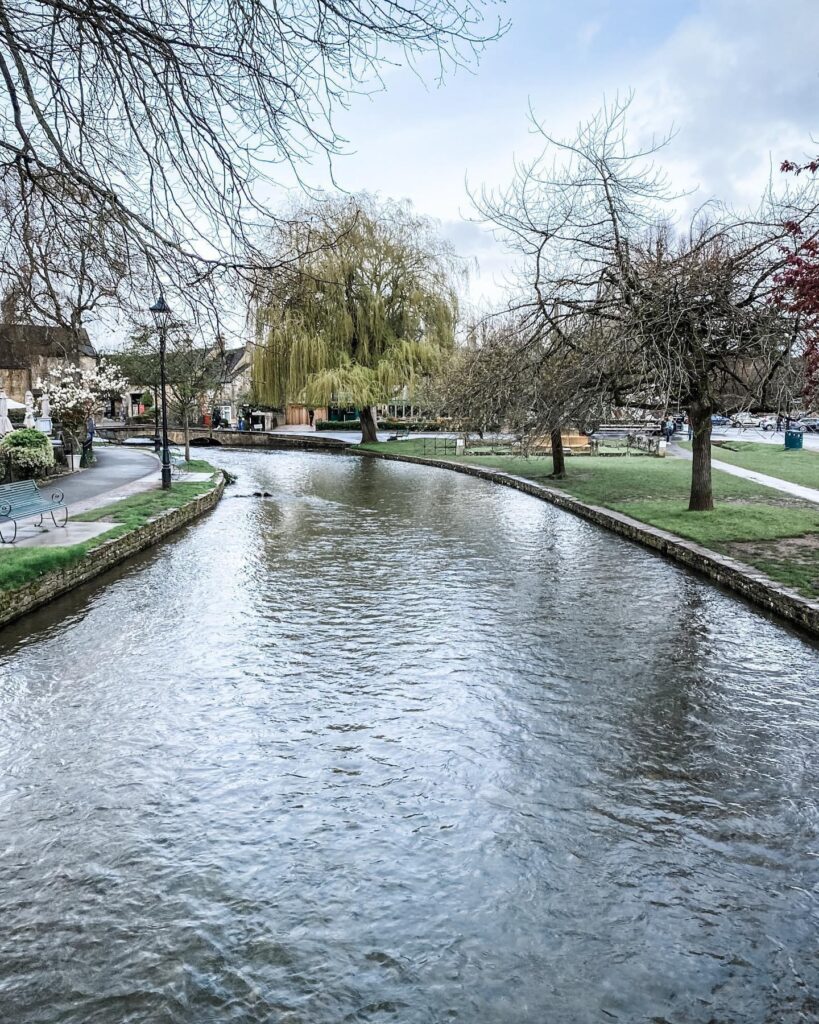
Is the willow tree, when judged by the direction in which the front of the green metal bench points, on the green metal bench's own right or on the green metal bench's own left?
on the green metal bench's own left

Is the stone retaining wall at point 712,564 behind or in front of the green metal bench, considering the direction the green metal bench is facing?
in front

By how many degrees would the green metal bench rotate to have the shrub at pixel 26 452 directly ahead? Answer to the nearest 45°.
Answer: approximately 135° to its left

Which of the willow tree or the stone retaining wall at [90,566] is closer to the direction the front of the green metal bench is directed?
the stone retaining wall

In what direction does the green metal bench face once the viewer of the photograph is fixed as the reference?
facing the viewer and to the right of the viewer

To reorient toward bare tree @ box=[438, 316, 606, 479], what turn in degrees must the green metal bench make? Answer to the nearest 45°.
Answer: approximately 45° to its left
